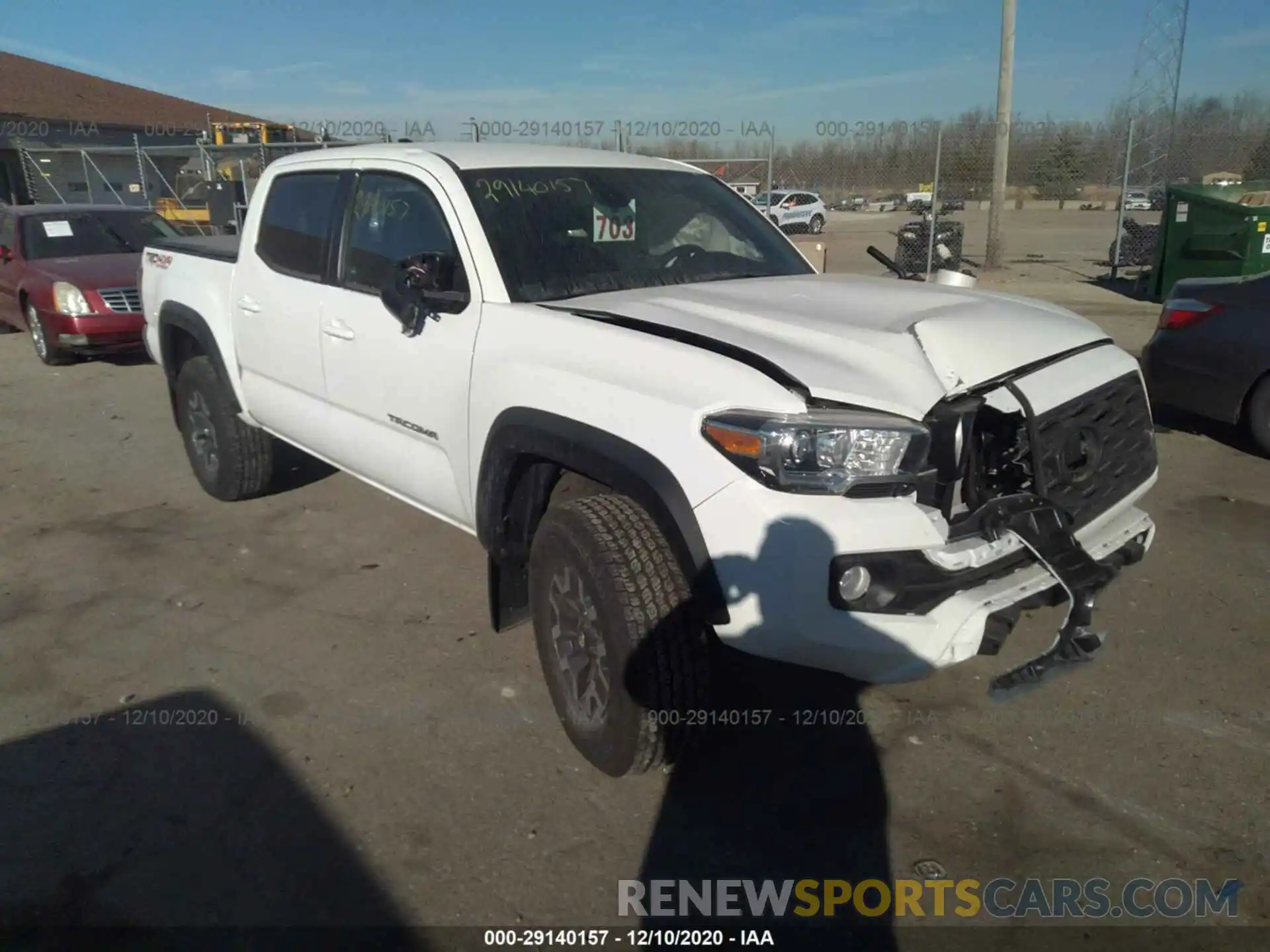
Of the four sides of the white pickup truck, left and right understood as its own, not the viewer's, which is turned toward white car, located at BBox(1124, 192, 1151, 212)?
left

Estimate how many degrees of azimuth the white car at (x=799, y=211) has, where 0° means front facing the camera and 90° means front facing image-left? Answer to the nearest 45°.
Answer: approximately 45°

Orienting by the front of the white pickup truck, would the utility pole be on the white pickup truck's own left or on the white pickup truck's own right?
on the white pickup truck's own left

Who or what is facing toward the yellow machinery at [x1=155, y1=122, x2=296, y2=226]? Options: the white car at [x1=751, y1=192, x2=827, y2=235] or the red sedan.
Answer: the white car

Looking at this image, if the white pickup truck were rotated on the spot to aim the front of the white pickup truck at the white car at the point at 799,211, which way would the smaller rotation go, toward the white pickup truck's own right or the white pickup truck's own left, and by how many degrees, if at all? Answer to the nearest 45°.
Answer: approximately 135° to the white pickup truck's own left

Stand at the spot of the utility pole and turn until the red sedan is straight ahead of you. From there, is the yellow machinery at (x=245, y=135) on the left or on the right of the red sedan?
right

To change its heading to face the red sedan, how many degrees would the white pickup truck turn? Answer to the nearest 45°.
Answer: approximately 180°

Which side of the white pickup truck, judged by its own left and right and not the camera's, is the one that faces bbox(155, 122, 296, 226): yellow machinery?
back

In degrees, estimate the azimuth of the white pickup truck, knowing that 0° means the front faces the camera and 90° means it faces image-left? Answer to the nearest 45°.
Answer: approximately 315°

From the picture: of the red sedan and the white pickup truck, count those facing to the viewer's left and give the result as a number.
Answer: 0

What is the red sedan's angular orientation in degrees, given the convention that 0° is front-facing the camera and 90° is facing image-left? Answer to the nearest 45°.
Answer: approximately 315°
